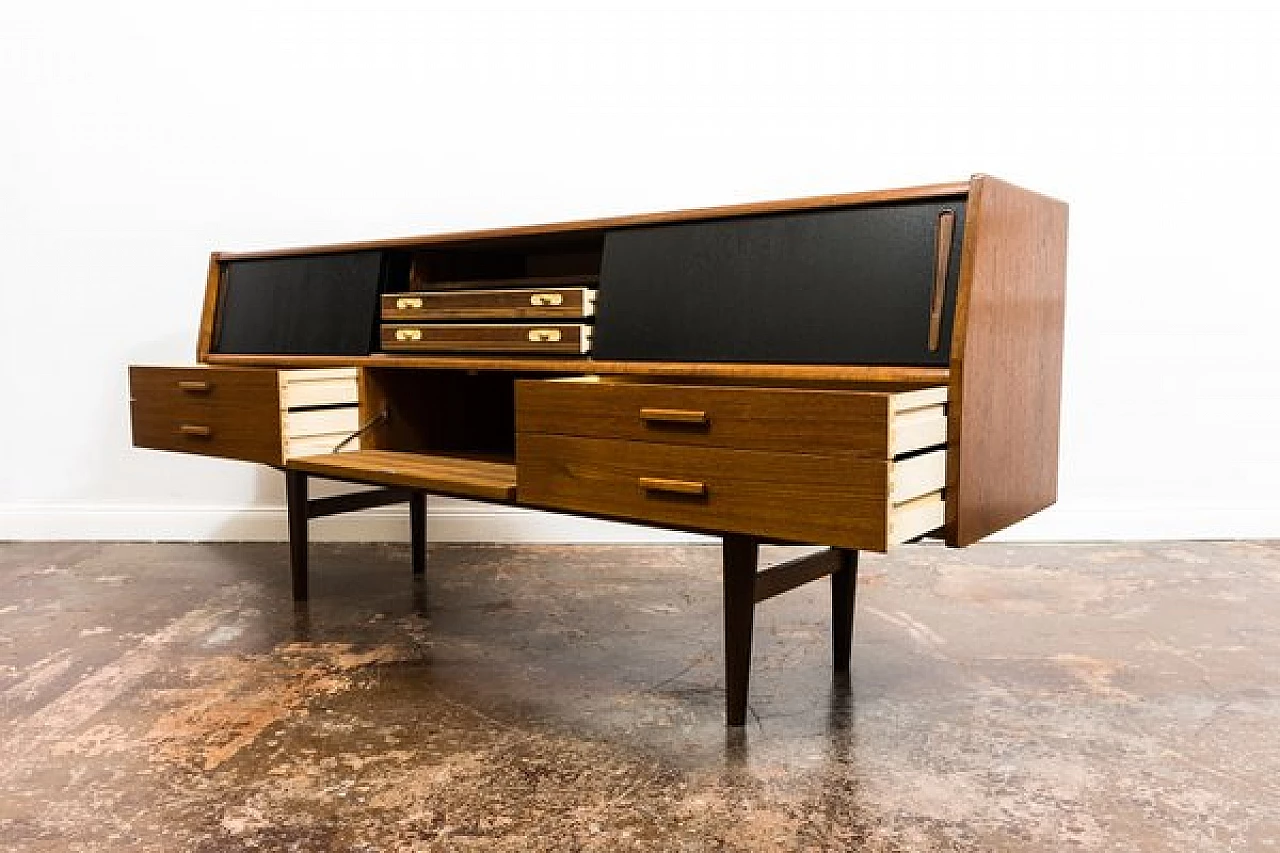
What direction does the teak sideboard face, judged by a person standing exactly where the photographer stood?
facing the viewer and to the left of the viewer
